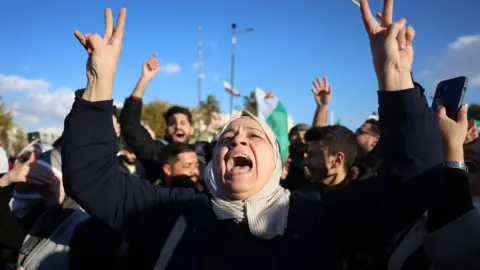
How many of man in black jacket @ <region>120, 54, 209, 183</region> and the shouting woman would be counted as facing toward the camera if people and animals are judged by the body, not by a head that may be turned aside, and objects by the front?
2

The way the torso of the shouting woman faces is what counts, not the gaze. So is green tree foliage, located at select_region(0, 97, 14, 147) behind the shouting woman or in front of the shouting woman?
behind

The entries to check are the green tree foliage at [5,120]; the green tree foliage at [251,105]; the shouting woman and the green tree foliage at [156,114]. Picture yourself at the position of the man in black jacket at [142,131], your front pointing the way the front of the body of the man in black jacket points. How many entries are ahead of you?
1

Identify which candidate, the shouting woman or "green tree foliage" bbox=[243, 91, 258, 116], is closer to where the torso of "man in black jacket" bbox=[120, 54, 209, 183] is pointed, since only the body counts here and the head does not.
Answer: the shouting woman

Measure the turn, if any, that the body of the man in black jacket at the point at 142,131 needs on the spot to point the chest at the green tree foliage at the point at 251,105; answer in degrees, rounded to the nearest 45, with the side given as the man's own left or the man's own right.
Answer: approximately 180°

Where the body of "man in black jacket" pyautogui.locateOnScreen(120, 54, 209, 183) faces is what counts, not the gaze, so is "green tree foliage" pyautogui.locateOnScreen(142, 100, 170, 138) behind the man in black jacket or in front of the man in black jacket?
behind

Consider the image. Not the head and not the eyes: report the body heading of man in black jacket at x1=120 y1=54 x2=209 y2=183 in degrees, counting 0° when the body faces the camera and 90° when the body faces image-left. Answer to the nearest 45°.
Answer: approximately 0°

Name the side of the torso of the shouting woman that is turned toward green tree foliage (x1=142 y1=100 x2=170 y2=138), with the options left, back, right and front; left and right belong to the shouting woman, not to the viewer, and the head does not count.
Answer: back

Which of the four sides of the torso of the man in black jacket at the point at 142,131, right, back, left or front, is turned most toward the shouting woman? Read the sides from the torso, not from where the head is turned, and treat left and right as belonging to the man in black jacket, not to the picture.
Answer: front

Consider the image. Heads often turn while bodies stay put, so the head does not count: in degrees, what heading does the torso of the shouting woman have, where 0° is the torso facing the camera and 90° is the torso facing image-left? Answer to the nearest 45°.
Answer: approximately 0°
